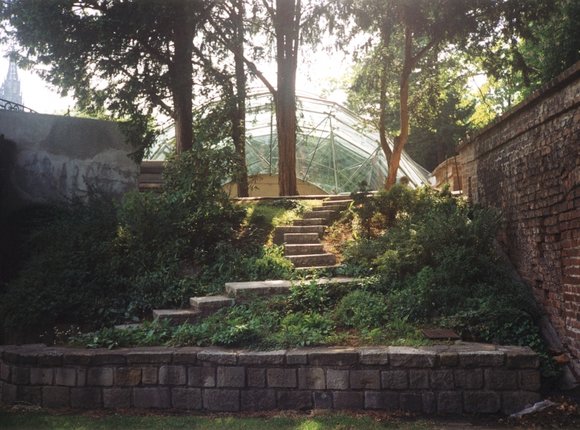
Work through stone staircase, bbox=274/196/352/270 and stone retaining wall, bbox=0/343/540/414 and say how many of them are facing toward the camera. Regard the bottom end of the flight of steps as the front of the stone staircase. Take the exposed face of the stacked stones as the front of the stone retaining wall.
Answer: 2

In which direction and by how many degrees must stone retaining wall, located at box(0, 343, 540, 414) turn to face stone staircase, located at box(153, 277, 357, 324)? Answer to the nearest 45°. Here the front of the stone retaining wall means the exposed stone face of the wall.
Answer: approximately 180°

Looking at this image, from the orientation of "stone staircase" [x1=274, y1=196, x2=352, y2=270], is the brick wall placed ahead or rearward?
ahead

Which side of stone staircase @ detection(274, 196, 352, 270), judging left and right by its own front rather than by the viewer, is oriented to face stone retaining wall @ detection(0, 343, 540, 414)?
front

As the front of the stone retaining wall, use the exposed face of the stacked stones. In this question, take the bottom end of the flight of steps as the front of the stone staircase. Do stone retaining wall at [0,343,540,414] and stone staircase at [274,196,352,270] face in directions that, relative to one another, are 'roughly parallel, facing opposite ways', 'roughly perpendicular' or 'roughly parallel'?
roughly parallel

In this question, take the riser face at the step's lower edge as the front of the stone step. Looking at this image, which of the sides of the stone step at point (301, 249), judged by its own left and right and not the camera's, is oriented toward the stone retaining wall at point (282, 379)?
front

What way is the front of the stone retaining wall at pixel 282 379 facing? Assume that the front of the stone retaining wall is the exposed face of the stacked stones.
toward the camera

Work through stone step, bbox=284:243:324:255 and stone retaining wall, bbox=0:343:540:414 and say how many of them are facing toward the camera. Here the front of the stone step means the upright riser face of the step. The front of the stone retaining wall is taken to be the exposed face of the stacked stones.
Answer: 2

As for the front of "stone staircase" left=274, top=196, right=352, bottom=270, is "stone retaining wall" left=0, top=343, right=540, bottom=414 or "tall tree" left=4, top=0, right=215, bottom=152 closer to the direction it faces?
the stone retaining wall

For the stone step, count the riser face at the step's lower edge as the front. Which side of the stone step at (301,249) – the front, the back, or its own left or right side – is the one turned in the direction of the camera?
front

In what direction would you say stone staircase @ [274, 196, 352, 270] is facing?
toward the camera
